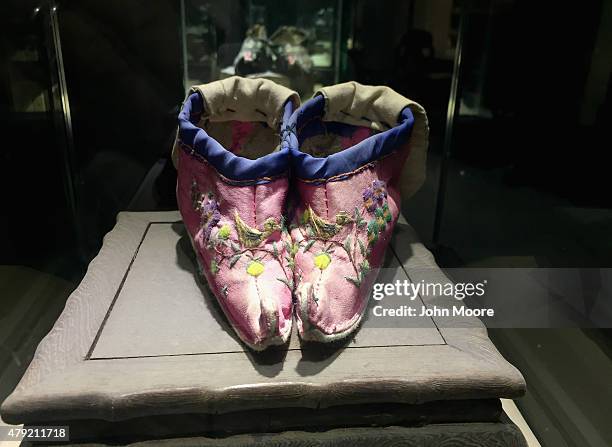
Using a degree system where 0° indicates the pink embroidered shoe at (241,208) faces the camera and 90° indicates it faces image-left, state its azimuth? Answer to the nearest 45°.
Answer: approximately 0°
